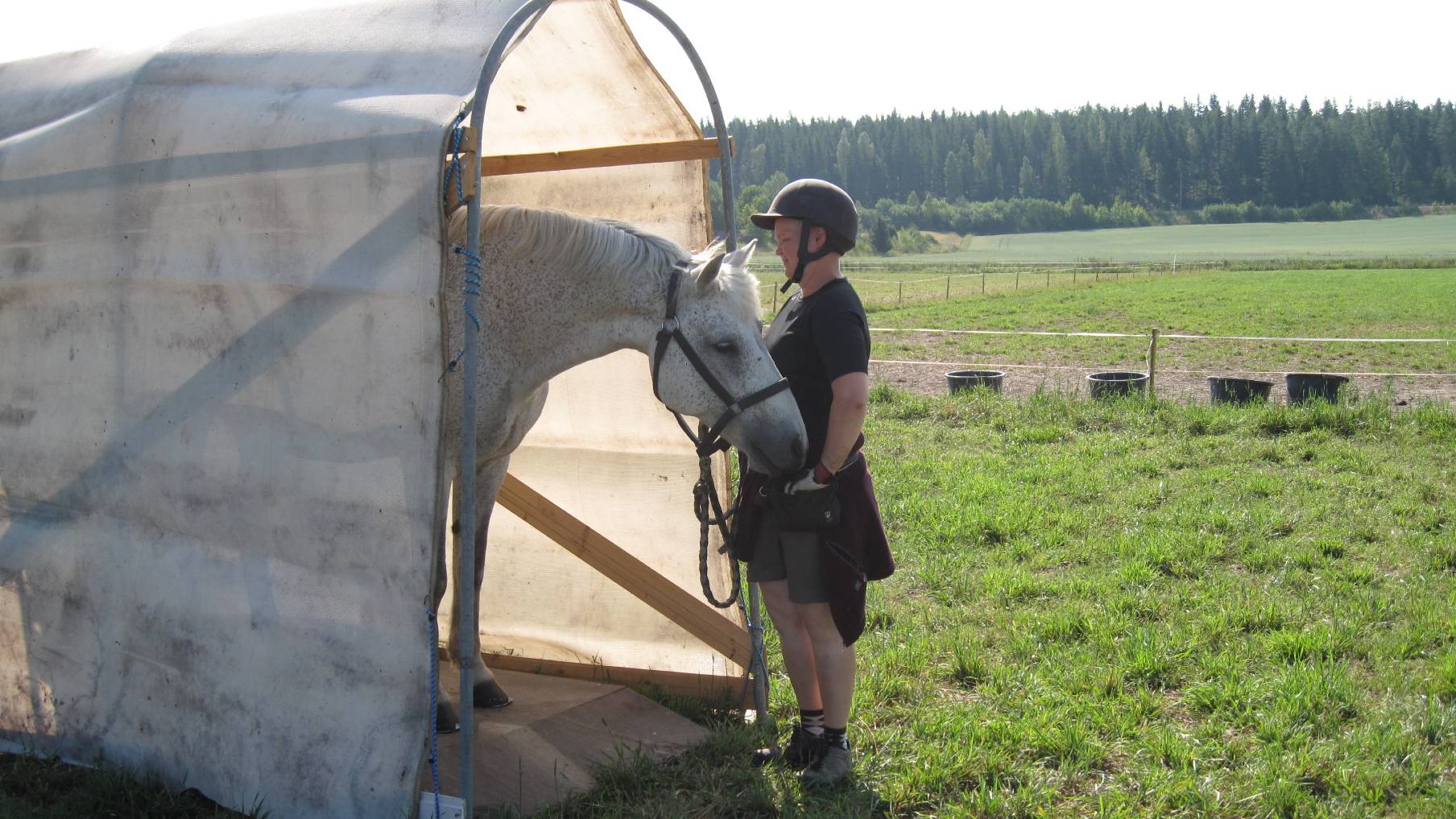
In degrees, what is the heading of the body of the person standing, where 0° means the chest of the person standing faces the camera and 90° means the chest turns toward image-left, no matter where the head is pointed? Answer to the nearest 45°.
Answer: approximately 90°

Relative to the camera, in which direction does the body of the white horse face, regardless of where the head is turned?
to the viewer's right

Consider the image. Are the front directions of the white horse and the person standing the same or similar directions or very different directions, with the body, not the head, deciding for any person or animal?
very different directions

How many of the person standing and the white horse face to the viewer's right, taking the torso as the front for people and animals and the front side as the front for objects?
1

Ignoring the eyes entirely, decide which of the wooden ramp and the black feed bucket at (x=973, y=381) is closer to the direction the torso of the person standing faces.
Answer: the wooden ramp

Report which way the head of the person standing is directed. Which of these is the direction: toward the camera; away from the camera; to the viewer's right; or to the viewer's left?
to the viewer's left
